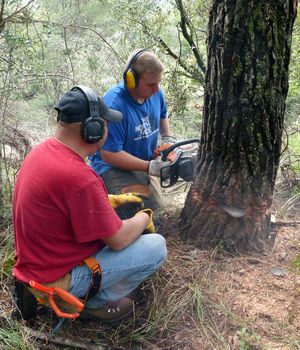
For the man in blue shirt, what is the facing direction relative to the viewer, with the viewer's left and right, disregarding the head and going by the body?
facing the viewer and to the right of the viewer

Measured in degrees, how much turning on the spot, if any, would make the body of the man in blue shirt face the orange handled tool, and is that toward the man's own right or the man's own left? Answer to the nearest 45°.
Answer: approximately 45° to the man's own right

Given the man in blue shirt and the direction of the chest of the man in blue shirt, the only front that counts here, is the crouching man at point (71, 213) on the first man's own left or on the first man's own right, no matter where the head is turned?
on the first man's own right

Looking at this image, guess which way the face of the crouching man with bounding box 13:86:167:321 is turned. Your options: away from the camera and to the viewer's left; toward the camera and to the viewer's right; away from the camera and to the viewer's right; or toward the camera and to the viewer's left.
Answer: away from the camera and to the viewer's right

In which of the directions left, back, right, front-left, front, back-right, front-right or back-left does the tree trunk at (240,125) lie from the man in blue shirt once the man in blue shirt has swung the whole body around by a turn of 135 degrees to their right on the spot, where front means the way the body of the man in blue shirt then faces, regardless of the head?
back-left
